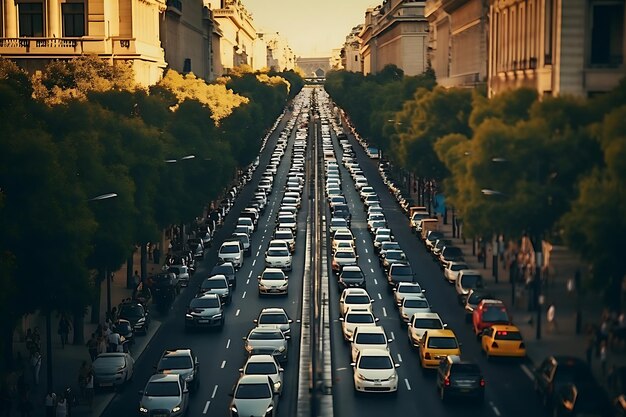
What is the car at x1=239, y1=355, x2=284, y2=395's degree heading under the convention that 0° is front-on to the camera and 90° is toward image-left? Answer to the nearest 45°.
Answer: approximately 0°

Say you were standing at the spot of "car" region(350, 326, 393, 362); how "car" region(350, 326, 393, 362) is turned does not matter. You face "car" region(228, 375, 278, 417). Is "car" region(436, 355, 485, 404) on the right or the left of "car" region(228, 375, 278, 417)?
left

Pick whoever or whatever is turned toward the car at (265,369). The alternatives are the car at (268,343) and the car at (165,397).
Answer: the car at (268,343)

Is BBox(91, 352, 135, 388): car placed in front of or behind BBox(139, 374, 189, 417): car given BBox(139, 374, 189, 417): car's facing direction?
behind

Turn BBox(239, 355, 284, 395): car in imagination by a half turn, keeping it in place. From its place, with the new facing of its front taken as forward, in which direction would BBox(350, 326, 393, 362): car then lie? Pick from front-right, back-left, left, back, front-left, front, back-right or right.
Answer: front-right

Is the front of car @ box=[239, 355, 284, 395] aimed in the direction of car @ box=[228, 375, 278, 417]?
yes

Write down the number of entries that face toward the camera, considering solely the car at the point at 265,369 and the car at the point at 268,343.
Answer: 2

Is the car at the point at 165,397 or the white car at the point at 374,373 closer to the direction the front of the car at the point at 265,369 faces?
the car
